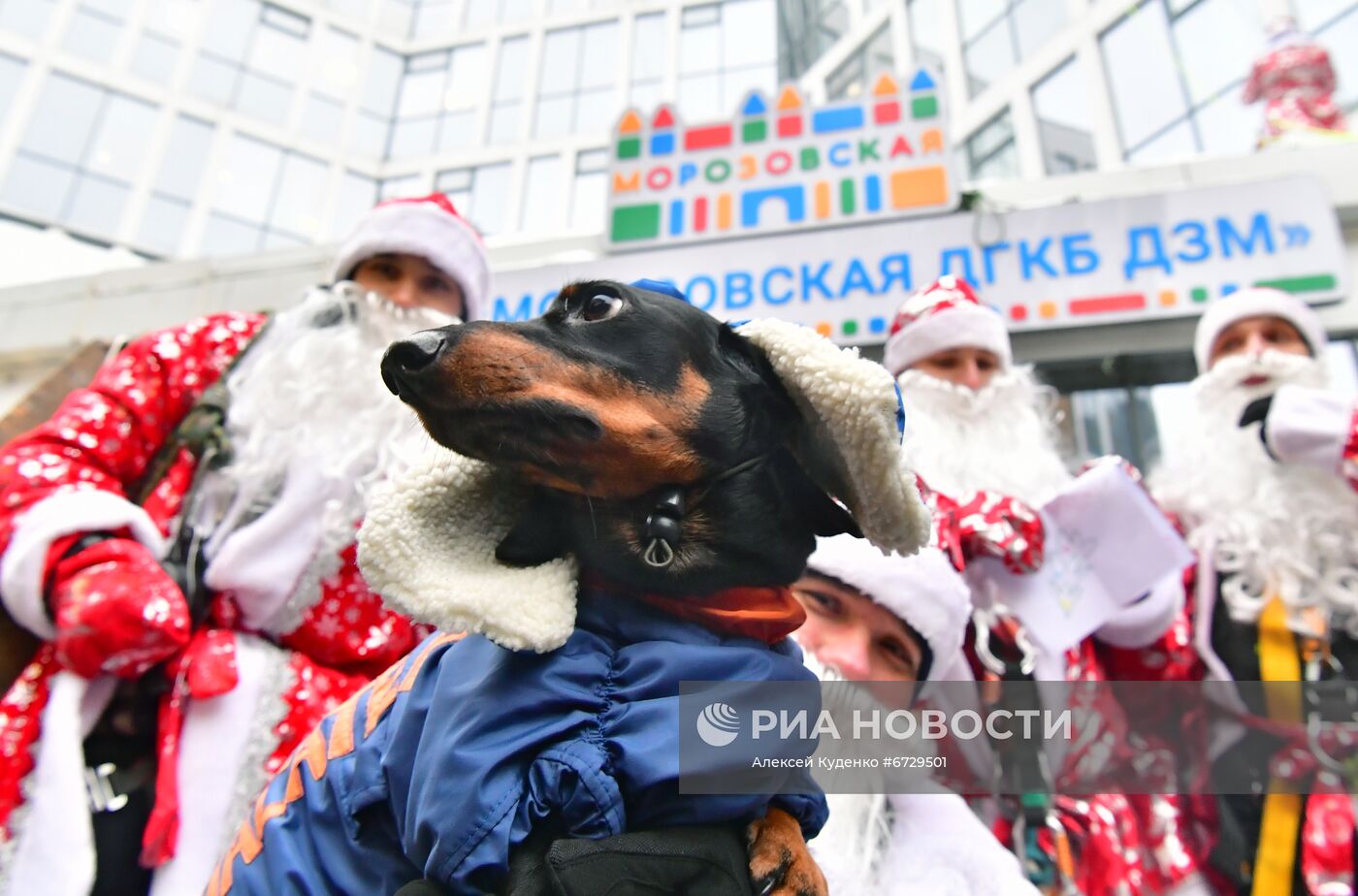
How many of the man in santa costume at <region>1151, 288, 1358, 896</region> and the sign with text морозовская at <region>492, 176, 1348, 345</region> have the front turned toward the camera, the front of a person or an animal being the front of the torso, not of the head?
2

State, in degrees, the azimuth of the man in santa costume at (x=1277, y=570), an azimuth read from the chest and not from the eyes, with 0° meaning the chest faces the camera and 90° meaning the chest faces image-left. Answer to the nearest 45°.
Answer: approximately 0°

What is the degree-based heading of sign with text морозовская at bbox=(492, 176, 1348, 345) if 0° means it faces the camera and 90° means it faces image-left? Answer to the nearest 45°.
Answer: approximately 0°

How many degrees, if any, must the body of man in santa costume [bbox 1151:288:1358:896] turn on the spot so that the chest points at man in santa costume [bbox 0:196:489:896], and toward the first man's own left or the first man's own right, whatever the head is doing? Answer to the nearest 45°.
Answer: approximately 45° to the first man's own right
